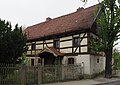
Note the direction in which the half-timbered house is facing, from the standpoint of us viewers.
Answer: facing the viewer and to the left of the viewer

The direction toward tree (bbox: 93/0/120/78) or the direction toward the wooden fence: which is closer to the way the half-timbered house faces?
the wooden fence

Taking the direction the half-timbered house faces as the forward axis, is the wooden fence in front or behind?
in front

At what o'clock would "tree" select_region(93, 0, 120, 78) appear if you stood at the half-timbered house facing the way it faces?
The tree is roughly at 9 o'clock from the half-timbered house.
